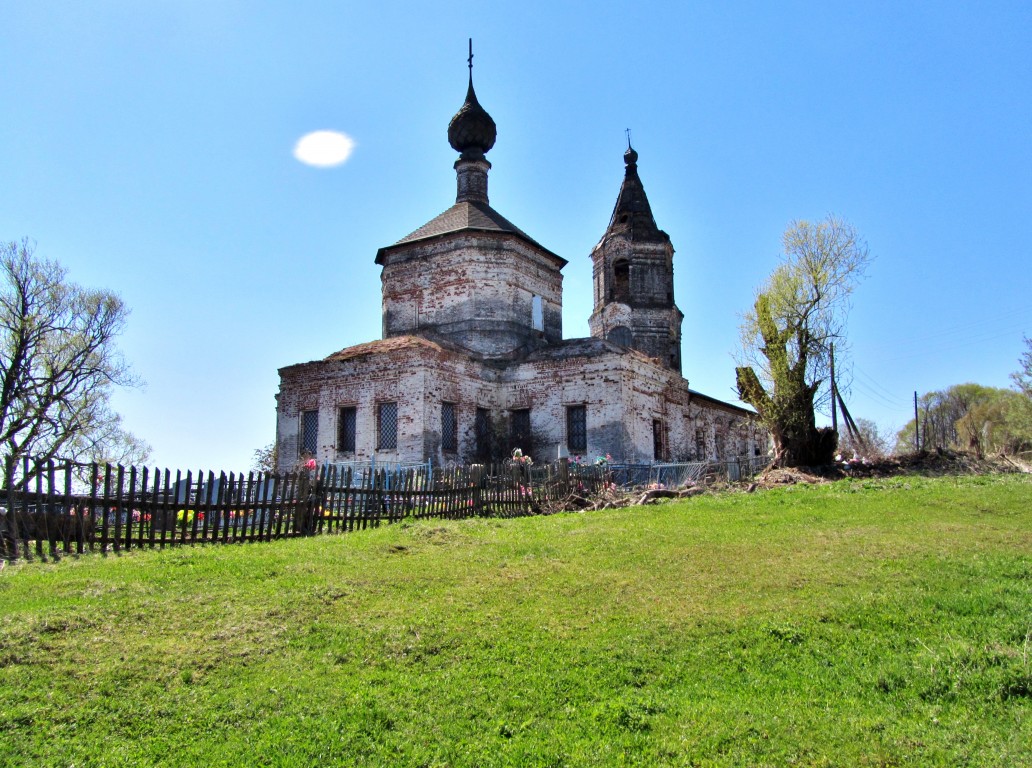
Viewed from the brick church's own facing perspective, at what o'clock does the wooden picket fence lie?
The wooden picket fence is roughly at 5 o'clock from the brick church.

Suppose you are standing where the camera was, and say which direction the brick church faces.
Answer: facing away from the viewer and to the right of the viewer
